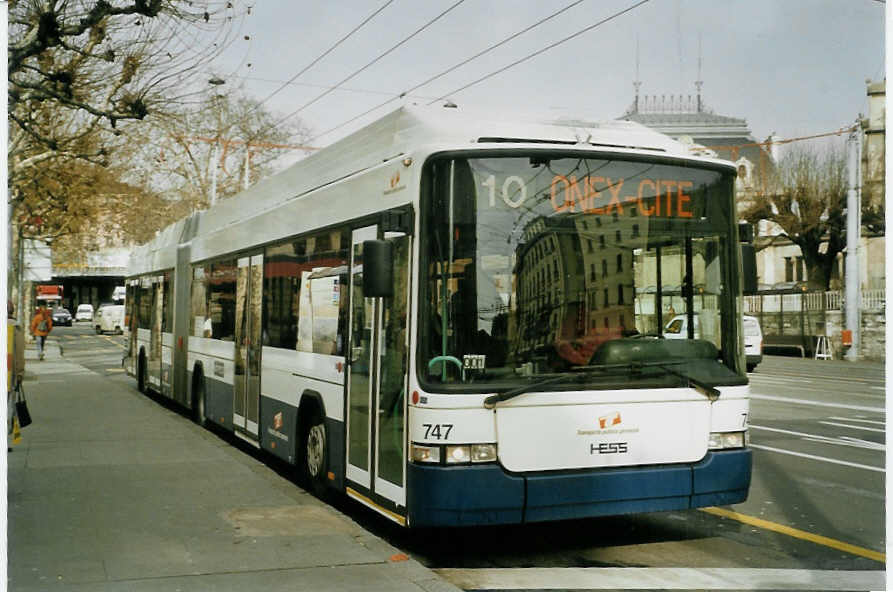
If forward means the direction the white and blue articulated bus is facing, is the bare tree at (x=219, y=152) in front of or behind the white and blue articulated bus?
behind

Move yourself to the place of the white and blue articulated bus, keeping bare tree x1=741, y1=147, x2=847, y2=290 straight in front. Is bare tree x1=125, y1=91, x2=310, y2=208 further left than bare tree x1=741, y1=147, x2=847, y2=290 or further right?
left

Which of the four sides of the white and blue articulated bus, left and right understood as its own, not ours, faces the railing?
left

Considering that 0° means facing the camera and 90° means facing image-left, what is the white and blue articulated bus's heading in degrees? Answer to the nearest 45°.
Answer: approximately 315°

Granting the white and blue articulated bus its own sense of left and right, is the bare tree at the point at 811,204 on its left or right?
on its left

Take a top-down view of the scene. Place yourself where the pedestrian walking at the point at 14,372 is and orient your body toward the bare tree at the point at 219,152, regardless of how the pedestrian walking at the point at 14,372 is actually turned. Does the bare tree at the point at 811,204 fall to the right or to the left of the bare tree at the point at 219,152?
right

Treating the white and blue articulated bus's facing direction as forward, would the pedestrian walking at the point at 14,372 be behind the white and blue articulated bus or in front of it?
behind

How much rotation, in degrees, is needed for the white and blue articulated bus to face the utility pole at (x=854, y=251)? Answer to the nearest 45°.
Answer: approximately 90° to its left
